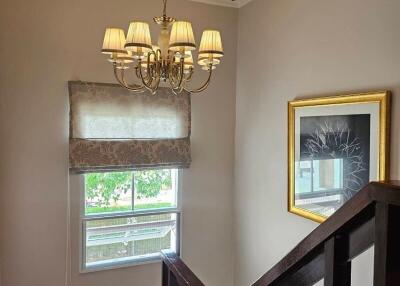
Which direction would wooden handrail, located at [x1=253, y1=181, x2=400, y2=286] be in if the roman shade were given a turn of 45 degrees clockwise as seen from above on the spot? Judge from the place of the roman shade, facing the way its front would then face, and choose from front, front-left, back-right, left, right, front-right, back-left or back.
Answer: front-left

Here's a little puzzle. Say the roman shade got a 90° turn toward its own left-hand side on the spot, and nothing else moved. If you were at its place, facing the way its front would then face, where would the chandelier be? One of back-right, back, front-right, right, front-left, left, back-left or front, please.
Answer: right

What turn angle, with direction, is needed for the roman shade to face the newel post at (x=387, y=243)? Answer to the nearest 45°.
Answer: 0° — it already faces it

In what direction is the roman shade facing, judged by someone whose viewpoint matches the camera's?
facing the viewer
